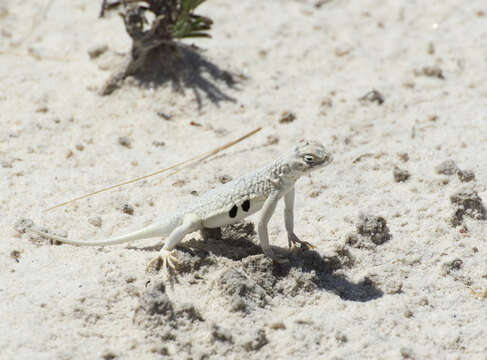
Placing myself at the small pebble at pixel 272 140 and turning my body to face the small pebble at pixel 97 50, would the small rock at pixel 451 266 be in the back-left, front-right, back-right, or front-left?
back-left

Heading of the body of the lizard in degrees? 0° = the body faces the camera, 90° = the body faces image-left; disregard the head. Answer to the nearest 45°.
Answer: approximately 270°

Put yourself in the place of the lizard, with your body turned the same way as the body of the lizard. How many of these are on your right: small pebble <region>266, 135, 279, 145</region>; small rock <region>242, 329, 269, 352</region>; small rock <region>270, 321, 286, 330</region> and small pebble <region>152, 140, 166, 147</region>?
2

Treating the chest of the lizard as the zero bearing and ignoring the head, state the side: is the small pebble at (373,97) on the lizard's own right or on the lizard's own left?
on the lizard's own left

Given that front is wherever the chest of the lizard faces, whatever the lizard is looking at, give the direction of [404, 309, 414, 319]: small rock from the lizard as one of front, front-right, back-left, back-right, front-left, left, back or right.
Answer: front-right

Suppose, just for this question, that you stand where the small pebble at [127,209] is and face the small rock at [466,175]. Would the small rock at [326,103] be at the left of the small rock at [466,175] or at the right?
left

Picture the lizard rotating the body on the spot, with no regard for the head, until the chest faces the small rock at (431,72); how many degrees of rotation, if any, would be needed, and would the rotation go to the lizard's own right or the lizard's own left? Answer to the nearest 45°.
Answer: approximately 45° to the lizard's own left

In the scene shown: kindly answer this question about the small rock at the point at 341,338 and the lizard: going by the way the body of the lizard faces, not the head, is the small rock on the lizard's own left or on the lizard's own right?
on the lizard's own right

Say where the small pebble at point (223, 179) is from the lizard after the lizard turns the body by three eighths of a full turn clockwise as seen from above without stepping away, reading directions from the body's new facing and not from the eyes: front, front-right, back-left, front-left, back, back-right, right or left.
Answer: back-right

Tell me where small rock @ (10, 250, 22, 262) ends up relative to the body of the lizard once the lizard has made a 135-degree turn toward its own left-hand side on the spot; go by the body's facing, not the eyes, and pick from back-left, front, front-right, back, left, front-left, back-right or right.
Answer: front-left
